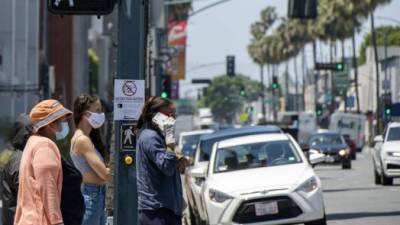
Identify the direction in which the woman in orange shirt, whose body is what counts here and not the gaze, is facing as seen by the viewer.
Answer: to the viewer's right

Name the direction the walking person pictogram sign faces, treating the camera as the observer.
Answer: facing the viewer

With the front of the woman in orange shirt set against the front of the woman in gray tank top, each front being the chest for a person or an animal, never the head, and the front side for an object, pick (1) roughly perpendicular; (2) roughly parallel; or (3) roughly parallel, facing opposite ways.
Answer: roughly parallel

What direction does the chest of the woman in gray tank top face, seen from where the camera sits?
to the viewer's right

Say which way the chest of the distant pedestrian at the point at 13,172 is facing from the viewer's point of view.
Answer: to the viewer's right

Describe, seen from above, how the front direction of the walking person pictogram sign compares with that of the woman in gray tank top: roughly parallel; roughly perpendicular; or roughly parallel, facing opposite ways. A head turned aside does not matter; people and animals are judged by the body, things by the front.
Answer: roughly perpendicular

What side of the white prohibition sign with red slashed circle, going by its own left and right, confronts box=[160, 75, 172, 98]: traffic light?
back

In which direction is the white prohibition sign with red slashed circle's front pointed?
toward the camera

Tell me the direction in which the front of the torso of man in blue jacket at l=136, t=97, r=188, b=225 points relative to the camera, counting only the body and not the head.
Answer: to the viewer's right

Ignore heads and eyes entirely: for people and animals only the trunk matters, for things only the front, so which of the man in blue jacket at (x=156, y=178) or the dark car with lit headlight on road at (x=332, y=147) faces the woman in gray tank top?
the dark car with lit headlight on road

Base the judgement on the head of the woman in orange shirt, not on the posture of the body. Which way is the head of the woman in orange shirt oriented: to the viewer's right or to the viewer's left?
to the viewer's right

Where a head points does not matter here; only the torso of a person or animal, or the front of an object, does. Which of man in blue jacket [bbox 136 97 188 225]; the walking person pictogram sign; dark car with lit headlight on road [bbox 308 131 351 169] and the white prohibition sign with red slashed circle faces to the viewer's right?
the man in blue jacket

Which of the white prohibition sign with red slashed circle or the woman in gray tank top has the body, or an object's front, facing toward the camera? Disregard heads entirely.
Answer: the white prohibition sign with red slashed circle
